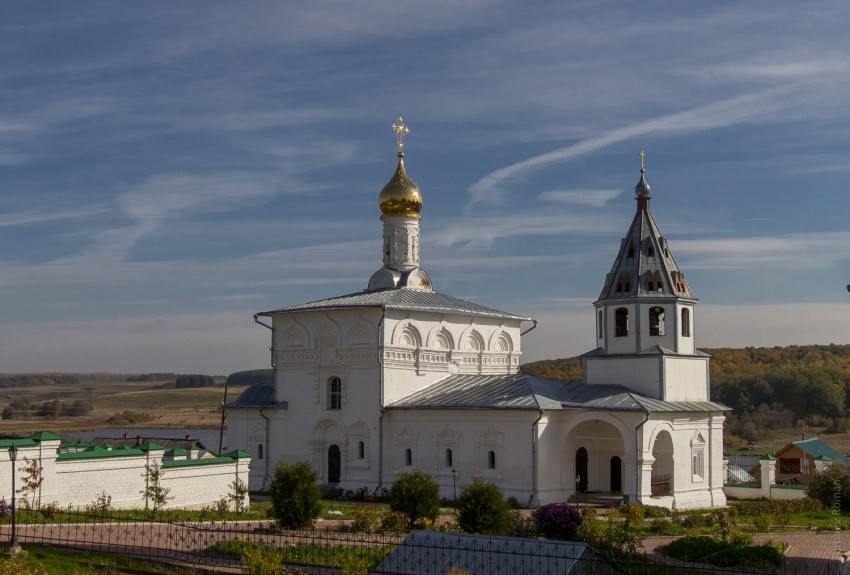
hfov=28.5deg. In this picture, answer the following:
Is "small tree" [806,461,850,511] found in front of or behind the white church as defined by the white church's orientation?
in front

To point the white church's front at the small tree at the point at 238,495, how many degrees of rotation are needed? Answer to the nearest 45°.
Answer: approximately 90° to its right

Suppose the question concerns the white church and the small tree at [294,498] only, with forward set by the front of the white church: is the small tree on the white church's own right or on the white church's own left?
on the white church's own right

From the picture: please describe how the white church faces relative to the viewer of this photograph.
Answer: facing the viewer and to the right of the viewer

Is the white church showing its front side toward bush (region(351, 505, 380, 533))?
no

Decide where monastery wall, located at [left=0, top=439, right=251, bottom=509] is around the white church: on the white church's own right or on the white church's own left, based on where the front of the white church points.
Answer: on the white church's own right

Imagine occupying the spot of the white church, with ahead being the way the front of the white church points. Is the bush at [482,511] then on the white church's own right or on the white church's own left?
on the white church's own right

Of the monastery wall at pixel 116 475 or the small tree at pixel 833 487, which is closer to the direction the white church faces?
the small tree

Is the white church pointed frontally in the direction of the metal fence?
no

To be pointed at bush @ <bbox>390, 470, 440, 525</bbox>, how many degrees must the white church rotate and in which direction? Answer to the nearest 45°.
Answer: approximately 45° to its right

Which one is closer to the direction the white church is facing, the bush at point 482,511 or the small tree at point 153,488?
the bush

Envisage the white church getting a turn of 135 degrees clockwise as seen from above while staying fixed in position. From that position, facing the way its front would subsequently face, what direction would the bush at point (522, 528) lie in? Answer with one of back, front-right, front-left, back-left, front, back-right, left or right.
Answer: left

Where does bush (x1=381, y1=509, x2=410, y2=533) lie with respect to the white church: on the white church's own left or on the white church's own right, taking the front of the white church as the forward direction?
on the white church's own right

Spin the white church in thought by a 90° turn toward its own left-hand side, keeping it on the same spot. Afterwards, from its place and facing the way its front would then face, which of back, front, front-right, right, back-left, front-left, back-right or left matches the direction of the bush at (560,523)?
back-right
